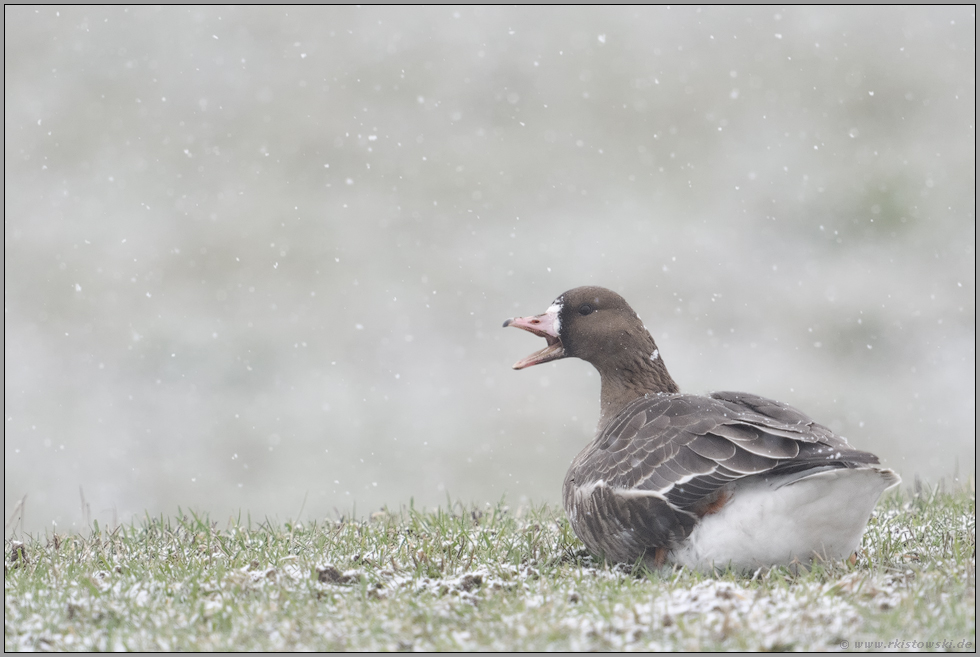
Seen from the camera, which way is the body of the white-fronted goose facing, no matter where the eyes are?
to the viewer's left
